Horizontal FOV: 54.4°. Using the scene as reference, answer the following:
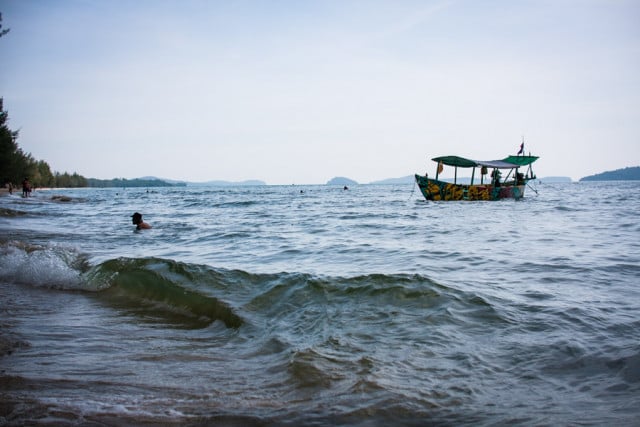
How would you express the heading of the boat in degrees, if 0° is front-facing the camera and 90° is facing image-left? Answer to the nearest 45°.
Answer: approximately 90°
